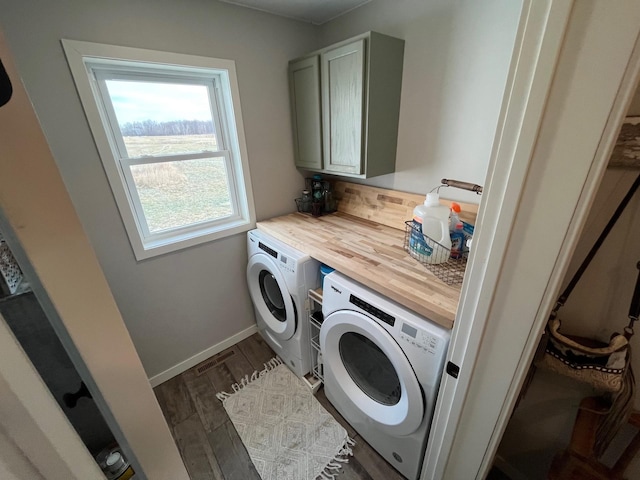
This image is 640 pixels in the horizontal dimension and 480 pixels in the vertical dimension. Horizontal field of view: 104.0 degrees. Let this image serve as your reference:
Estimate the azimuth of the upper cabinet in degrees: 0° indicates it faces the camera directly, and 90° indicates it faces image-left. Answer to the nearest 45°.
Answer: approximately 45°

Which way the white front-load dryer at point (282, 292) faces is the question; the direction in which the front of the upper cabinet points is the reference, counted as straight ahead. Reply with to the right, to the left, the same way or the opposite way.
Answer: the same way

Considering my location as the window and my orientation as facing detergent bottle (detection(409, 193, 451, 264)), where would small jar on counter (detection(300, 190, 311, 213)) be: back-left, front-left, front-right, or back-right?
front-left

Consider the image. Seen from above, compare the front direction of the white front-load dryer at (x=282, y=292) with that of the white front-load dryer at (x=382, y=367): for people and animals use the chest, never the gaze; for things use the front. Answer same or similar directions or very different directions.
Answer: same or similar directions

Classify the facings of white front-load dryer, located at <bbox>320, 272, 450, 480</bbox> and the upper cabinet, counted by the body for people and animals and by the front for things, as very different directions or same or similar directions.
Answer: same or similar directions

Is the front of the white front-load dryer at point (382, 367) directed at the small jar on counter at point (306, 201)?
no

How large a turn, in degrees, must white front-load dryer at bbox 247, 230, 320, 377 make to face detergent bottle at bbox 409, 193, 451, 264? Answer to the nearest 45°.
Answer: approximately 90° to its left

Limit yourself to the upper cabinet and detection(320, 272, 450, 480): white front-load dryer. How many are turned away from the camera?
0

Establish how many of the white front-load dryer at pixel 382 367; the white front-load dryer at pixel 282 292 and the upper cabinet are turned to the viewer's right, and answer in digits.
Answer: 0

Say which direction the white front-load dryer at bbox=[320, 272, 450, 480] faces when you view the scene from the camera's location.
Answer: facing the viewer and to the left of the viewer

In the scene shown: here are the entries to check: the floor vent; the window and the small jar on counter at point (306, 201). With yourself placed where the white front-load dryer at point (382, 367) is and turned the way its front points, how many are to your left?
0
